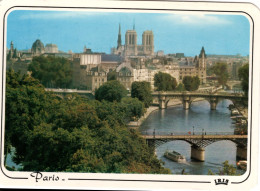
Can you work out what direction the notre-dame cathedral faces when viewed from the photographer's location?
facing the viewer and to the right of the viewer
